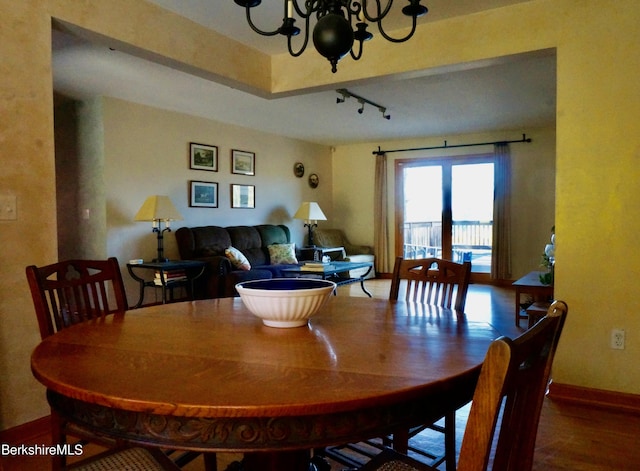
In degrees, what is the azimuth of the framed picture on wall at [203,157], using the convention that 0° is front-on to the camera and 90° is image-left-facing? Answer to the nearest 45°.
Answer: approximately 315°

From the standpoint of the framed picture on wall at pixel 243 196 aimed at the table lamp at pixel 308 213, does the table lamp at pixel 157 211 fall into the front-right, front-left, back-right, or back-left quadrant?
back-right

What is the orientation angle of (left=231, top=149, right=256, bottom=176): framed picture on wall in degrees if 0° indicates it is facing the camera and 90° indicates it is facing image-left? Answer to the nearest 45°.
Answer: approximately 315°

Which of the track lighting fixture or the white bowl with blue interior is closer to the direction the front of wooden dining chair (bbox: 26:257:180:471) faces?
the white bowl with blue interior

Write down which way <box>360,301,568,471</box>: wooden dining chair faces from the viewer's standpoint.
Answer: facing away from the viewer and to the left of the viewer

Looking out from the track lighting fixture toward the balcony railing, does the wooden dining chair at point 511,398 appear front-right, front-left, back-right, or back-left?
back-right

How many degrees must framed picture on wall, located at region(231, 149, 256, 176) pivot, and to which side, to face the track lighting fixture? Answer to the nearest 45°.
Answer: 0° — it already faces it
